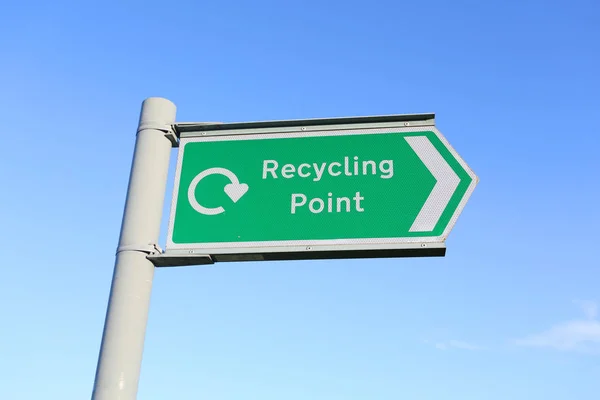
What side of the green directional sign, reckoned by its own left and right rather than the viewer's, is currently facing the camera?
front
